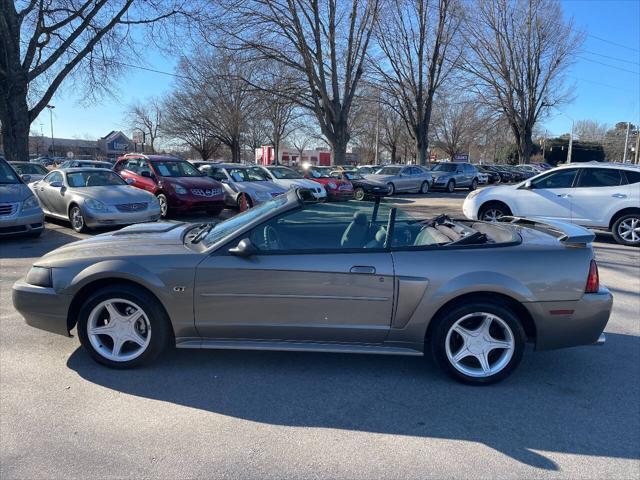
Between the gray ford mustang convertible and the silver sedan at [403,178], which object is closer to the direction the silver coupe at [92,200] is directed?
the gray ford mustang convertible

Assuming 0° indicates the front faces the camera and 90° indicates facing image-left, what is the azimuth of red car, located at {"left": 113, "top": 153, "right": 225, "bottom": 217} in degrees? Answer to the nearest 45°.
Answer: approximately 315°

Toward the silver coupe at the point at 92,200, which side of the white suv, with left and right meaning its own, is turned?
front

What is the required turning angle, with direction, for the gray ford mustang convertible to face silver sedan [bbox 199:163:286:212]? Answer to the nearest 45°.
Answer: approximately 90° to its right

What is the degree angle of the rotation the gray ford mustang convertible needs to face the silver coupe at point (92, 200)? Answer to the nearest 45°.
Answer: approximately 45° to its right

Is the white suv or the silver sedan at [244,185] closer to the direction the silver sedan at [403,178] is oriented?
the silver sedan

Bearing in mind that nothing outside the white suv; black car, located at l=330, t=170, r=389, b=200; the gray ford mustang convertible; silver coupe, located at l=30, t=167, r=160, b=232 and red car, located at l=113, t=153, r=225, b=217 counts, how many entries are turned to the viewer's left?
2

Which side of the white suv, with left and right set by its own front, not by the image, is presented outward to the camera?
left

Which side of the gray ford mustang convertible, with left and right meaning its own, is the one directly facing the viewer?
left

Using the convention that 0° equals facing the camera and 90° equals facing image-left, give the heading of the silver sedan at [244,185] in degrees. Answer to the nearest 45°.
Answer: approximately 315°

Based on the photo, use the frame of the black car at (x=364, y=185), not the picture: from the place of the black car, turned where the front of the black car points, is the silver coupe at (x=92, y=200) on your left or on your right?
on your right

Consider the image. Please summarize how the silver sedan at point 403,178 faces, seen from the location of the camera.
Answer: facing the viewer and to the left of the viewer

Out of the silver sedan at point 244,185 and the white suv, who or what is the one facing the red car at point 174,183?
the white suv

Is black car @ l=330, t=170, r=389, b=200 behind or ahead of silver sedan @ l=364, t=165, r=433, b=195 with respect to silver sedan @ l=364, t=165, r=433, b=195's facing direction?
ahead

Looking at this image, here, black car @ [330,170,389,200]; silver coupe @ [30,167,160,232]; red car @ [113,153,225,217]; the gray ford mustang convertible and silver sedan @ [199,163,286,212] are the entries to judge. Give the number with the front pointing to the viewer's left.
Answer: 1
